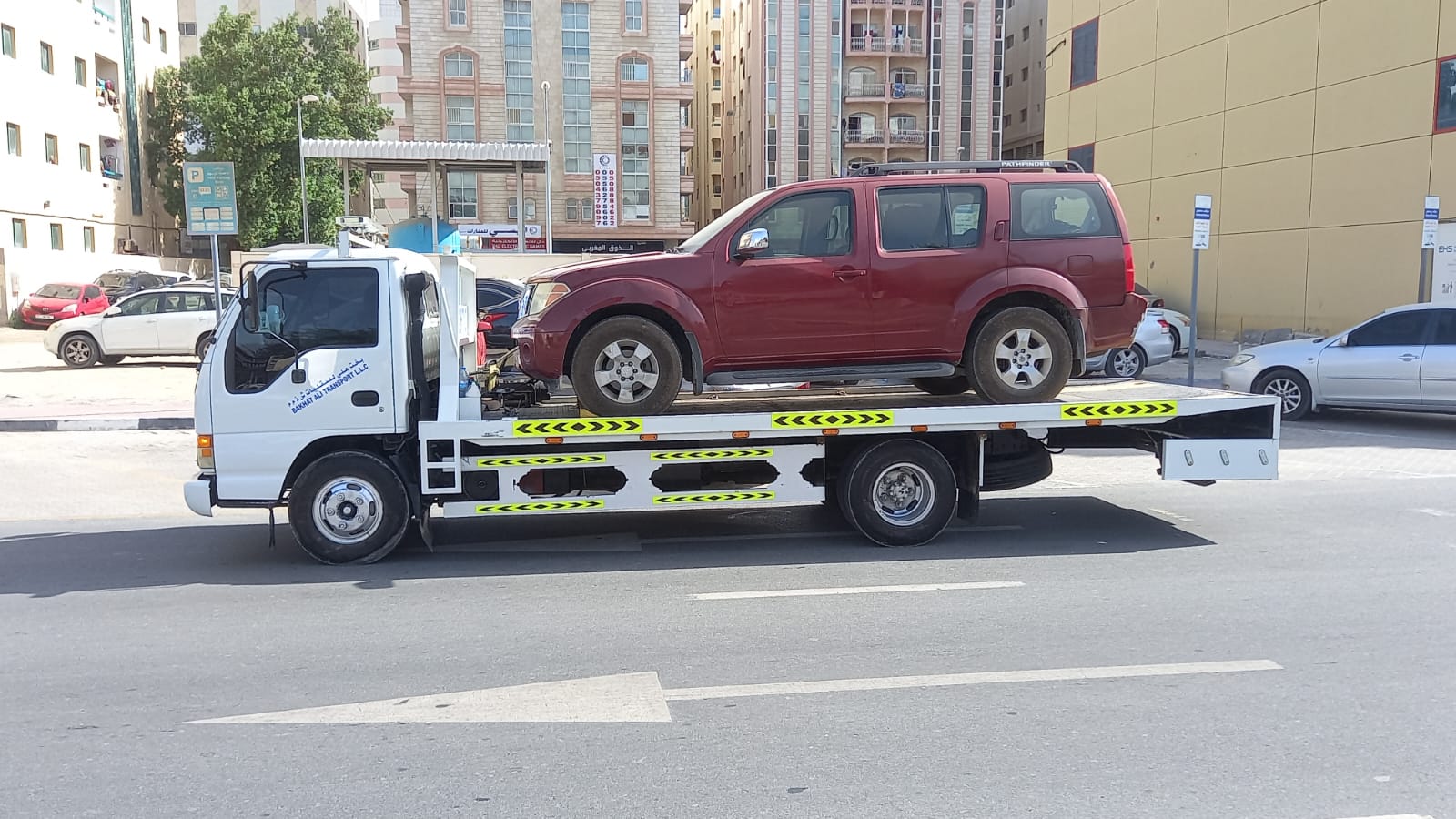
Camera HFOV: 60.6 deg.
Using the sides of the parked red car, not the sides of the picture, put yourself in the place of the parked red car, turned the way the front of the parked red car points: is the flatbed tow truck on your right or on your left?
on your left

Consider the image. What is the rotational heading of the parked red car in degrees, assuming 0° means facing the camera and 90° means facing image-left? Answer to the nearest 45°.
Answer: approximately 45°

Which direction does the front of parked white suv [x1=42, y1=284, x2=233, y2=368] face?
to the viewer's left

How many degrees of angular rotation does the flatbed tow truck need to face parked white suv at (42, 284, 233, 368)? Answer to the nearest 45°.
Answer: approximately 45° to its right

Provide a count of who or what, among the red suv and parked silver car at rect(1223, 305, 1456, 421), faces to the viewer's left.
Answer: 2

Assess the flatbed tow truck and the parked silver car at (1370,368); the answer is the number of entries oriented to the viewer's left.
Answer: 2

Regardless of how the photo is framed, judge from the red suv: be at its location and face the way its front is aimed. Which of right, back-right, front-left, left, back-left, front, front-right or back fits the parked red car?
front-right

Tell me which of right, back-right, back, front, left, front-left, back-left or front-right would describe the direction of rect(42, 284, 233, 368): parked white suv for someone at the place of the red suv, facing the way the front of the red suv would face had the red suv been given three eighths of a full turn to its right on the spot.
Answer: left

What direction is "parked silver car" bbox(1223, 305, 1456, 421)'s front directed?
to the viewer's left

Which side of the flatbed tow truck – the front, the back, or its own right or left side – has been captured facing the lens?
left

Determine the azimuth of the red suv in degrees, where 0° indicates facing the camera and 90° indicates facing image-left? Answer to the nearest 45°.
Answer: approximately 90°

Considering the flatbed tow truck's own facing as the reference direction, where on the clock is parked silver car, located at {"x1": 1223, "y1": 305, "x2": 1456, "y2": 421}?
The parked silver car is roughly at 5 o'clock from the flatbed tow truck.

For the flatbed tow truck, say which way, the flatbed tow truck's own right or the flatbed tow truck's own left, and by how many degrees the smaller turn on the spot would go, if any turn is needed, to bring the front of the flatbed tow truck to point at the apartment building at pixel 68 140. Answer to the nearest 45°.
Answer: approximately 45° to the flatbed tow truck's own right

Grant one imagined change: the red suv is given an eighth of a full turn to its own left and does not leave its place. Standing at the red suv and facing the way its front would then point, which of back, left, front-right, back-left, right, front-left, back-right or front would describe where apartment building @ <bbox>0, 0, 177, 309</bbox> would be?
right

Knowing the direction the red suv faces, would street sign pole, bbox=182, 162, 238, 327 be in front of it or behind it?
in front

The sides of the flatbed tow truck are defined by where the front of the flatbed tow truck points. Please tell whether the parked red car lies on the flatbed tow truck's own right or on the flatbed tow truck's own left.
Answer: on the flatbed tow truck's own right

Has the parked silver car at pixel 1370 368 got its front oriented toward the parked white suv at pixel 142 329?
yes
